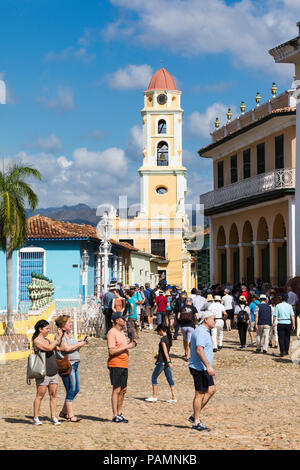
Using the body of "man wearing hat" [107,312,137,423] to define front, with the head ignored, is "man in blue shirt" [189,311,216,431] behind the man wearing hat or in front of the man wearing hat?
in front

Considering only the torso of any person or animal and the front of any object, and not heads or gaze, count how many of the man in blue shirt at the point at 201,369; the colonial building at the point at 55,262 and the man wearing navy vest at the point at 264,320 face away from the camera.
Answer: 1

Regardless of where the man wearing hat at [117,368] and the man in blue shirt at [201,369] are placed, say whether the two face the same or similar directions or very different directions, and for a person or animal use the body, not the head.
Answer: same or similar directions

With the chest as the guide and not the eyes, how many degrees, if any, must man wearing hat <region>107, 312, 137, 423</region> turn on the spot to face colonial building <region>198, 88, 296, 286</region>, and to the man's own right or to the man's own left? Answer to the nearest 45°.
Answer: approximately 90° to the man's own left

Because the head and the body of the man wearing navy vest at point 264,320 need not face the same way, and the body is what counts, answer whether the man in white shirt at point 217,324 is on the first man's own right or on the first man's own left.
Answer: on the first man's own left

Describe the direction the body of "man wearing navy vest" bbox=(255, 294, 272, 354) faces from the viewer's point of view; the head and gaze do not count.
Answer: away from the camera

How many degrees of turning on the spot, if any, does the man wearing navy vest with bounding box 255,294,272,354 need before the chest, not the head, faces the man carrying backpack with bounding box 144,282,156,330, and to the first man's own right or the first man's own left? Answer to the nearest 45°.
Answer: approximately 45° to the first man's own left

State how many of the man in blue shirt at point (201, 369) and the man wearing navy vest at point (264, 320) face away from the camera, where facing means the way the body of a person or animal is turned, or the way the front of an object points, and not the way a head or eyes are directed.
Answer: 1

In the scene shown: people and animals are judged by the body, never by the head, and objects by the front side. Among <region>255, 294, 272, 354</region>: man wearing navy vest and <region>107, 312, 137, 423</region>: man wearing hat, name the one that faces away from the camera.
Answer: the man wearing navy vest

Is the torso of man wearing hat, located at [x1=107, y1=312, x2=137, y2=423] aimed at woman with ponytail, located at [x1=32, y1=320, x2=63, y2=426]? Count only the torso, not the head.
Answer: no

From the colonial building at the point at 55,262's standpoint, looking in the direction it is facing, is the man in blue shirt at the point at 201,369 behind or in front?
in front

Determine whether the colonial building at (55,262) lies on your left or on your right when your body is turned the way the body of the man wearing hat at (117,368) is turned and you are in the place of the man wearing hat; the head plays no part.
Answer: on your left

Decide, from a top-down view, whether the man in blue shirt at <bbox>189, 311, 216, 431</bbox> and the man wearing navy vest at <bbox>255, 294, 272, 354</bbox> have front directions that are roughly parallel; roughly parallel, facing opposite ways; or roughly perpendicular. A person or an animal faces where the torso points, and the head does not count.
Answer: roughly perpendicular
